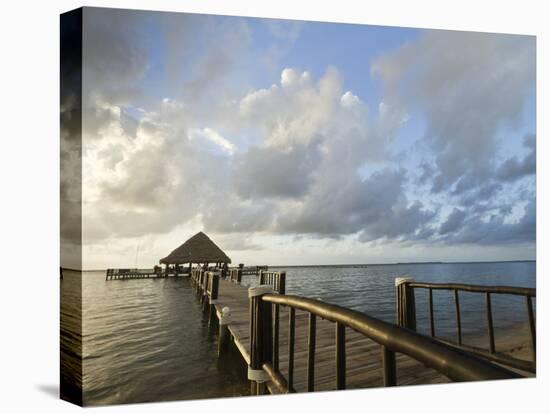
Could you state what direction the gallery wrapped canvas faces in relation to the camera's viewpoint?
facing the viewer and to the right of the viewer
